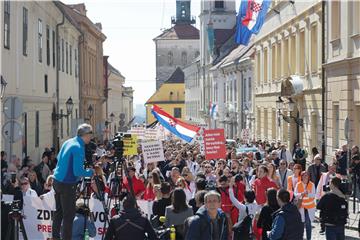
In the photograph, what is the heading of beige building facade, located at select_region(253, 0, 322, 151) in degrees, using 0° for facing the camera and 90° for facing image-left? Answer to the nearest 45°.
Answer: approximately 45°

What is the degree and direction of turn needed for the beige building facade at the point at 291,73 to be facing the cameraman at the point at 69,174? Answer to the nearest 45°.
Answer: approximately 45° to its left

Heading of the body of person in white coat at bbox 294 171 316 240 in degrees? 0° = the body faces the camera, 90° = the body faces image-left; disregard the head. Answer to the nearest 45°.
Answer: approximately 0°

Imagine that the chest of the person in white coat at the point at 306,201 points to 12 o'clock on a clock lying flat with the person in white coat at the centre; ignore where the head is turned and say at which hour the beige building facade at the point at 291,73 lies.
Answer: The beige building facade is roughly at 6 o'clock from the person in white coat.

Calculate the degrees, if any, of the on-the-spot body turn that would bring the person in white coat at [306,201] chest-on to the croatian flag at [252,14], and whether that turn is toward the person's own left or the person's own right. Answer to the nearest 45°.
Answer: approximately 180°

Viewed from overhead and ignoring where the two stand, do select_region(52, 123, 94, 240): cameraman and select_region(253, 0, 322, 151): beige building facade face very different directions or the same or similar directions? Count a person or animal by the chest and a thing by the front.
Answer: very different directions

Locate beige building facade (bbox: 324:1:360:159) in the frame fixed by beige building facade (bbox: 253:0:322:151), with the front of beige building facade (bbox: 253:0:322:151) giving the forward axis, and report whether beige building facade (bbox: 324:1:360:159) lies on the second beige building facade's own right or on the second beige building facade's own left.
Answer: on the second beige building facade's own left

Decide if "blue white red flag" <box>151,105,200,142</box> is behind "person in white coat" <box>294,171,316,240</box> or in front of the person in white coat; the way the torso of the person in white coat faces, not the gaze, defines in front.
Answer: behind

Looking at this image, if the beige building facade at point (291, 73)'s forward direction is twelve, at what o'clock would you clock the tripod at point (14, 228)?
The tripod is roughly at 11 o'clock from the beige building facade.

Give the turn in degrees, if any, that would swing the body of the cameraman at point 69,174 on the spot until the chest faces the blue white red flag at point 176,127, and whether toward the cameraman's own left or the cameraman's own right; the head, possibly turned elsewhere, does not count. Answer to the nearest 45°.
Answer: approximately 90° to the cameraman's own left

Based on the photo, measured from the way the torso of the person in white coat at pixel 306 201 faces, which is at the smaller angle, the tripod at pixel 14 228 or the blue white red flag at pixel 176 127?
the tripod

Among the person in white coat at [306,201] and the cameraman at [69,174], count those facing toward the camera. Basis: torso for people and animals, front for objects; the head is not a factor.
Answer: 1

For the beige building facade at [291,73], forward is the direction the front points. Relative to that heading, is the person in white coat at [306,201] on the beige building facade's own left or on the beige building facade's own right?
on the beige building facade's own left

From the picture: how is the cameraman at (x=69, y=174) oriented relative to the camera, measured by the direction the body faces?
to the viewer's right
